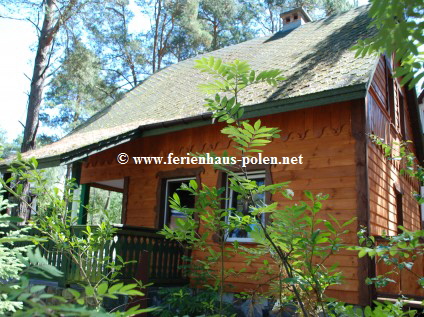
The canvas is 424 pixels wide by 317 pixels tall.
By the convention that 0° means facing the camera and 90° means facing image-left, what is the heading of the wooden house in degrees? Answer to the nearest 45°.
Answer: approximately 45°
